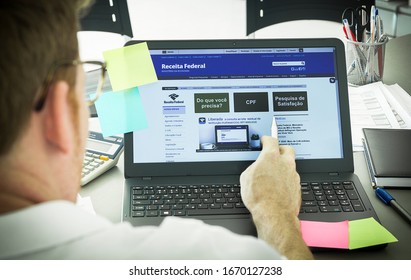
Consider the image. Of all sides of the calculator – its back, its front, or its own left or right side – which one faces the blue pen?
left

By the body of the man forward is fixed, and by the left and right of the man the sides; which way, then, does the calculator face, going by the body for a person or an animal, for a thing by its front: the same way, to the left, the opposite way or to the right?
the opposite way

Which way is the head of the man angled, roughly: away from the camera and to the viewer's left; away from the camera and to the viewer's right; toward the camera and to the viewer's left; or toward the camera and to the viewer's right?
away from the camera and to the viewer's right

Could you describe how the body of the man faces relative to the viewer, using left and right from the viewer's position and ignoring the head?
facing away from the viewer and to the right of the viewer
